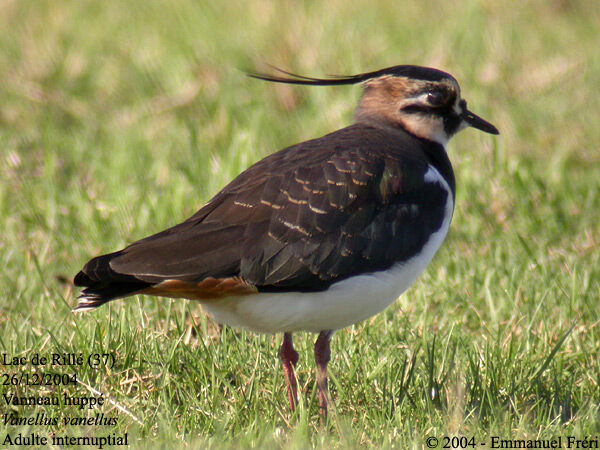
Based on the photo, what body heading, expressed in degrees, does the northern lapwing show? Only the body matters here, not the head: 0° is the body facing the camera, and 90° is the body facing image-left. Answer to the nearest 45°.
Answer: approximately 270°
